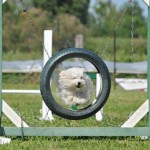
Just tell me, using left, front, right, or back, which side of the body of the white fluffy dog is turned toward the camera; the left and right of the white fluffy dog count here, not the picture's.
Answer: front
